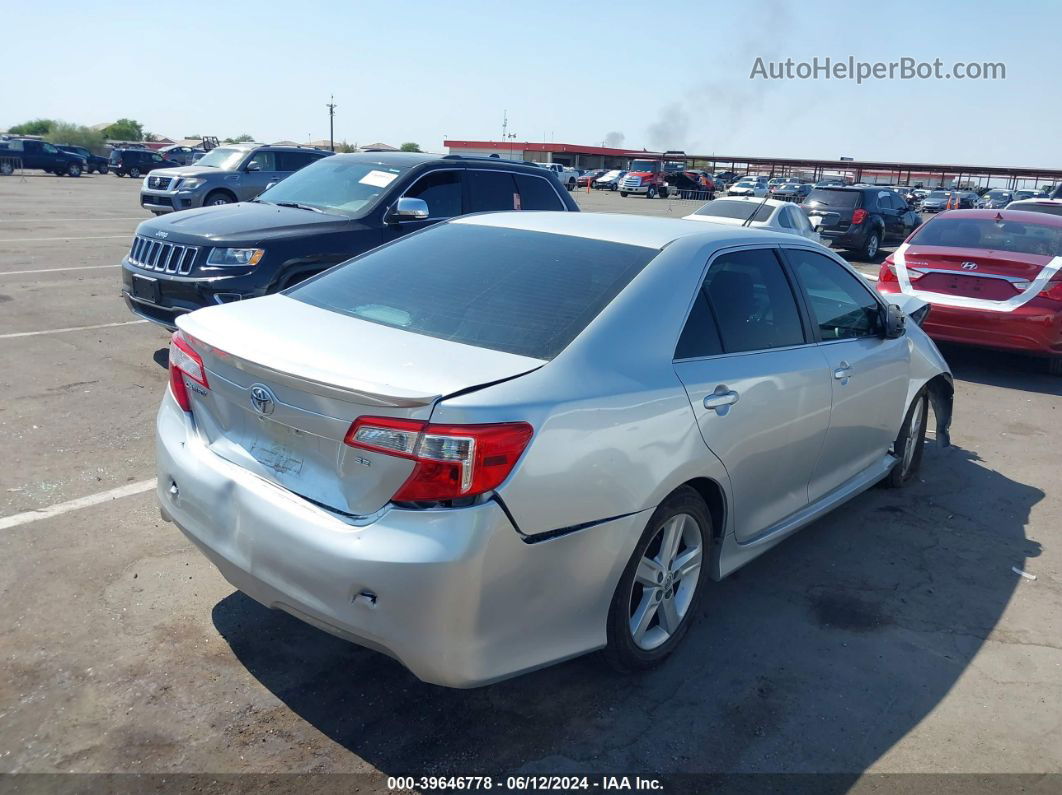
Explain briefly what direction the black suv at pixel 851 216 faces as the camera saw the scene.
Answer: facing away from the viewer and to the right of the viewer

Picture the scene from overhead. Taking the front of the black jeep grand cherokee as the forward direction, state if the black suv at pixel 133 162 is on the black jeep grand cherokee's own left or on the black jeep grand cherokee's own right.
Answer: on the black jeep grand cherokee's own right

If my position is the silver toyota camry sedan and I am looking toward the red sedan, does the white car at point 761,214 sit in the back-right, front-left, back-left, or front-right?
front-left

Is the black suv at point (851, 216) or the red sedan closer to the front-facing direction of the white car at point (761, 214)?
the black suv

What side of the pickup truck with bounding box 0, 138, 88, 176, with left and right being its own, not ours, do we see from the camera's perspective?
right

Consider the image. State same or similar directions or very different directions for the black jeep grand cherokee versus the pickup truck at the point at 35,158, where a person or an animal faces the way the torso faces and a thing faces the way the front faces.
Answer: very different directions

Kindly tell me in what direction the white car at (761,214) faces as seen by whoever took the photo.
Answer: facing away from the viewer and to the right of the viewer

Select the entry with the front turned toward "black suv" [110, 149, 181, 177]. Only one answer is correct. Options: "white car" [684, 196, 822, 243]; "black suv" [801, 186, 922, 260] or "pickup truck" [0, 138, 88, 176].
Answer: the pickup truck

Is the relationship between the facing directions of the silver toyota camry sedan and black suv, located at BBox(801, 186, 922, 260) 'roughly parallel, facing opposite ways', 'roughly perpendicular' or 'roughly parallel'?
roughly parallel

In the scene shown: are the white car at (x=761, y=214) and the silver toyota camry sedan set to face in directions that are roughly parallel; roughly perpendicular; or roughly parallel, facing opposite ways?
roughly parallel
